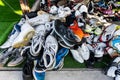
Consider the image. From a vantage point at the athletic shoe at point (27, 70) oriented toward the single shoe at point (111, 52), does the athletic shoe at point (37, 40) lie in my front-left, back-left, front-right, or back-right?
front-left

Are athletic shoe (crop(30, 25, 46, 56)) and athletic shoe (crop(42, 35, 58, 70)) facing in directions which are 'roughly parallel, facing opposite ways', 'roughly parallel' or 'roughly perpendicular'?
roughly parallel

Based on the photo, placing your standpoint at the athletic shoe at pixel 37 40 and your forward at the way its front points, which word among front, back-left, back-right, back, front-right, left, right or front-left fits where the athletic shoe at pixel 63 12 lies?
front-right

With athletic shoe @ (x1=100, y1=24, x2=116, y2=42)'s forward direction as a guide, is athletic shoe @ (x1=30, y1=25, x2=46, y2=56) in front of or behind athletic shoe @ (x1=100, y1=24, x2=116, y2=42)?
behind

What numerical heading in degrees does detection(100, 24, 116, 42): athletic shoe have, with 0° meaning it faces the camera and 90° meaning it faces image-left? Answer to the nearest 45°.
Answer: approximately 225°
